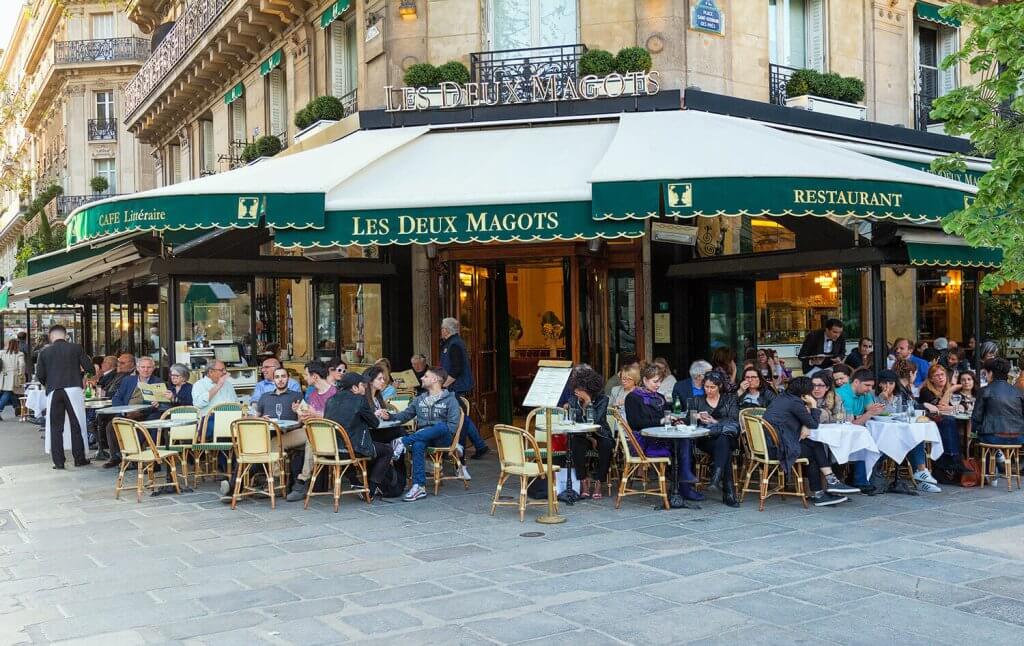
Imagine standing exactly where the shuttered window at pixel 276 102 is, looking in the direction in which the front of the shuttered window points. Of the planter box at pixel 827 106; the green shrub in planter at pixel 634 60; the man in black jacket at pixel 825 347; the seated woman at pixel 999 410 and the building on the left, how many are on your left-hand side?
4

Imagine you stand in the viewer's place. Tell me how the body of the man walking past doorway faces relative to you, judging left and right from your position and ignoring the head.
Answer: facing to the left of the viewer

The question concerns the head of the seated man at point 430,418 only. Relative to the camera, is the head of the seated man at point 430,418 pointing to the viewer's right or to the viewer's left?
to the viewer's left

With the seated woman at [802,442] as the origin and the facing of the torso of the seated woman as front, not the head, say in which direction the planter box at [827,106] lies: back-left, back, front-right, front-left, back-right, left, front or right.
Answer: left

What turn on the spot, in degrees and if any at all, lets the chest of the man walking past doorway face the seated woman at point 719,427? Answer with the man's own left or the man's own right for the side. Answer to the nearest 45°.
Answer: approximately 135° to the man's own left

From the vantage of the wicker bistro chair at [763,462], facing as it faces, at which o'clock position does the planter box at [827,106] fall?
The planter box is roughly at 11 o'clock from the wicker bistro chair.

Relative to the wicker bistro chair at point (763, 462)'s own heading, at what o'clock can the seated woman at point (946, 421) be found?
The seated woman is roughly at 12 o'clock from the wicker bistro chair.

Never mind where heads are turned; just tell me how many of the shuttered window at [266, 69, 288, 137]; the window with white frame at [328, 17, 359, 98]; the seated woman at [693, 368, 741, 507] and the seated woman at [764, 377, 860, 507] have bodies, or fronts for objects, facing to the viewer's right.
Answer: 1

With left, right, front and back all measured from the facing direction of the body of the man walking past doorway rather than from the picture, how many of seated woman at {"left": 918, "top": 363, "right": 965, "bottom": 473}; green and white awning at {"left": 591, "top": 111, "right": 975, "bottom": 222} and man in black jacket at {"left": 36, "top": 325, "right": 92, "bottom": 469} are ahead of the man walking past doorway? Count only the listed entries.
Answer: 1
